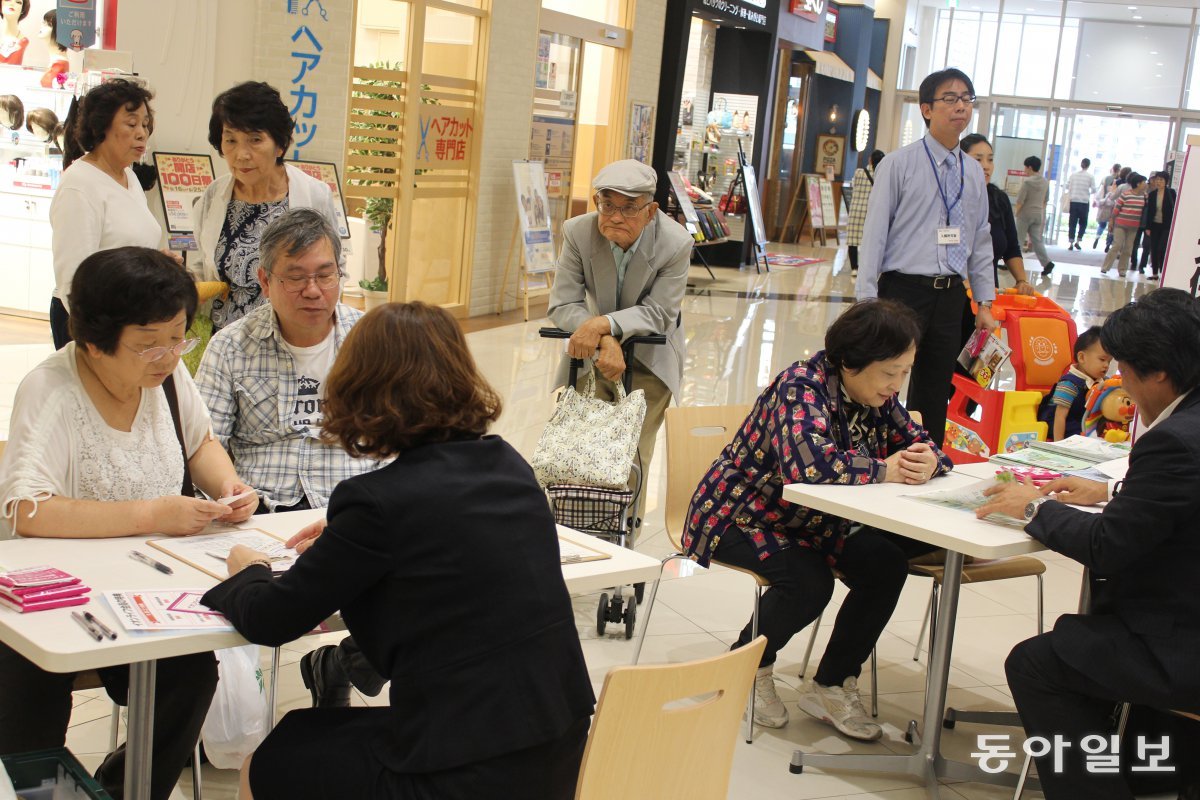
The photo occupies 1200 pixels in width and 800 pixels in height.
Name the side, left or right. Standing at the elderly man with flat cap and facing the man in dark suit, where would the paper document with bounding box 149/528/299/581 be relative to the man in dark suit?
right

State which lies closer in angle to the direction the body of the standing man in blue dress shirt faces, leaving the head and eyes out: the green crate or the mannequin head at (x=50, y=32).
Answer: the green crate

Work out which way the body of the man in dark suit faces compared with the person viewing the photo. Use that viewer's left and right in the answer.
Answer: facing to the left of the viewer

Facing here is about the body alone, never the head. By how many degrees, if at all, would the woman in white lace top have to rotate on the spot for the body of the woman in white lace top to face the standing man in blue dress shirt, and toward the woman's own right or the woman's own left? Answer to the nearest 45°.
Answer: approximately 90° to the woman's own left

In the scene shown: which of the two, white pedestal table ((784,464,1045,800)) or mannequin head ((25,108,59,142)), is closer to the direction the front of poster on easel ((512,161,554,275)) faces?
the white pedestal table

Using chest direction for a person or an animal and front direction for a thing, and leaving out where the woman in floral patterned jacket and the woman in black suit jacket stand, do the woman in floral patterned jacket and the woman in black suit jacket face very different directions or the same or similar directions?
very different directions

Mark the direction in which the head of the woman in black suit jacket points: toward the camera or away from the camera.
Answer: away from the camera

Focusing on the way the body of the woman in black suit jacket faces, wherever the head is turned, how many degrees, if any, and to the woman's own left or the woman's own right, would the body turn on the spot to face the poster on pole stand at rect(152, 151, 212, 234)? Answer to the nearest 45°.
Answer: approximately 45° to the woman's own right

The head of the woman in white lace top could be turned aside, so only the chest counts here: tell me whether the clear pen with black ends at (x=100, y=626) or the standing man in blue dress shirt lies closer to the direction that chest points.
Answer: the clear pen with black ends

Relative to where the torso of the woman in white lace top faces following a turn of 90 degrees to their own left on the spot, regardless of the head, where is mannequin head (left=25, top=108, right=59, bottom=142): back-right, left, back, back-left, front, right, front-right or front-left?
front-left

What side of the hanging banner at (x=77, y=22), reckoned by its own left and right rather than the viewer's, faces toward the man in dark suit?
front

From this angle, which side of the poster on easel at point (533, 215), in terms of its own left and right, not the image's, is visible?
front

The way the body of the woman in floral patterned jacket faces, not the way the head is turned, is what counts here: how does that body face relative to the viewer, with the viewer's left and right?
facing the viewer and to the right of the viewer
